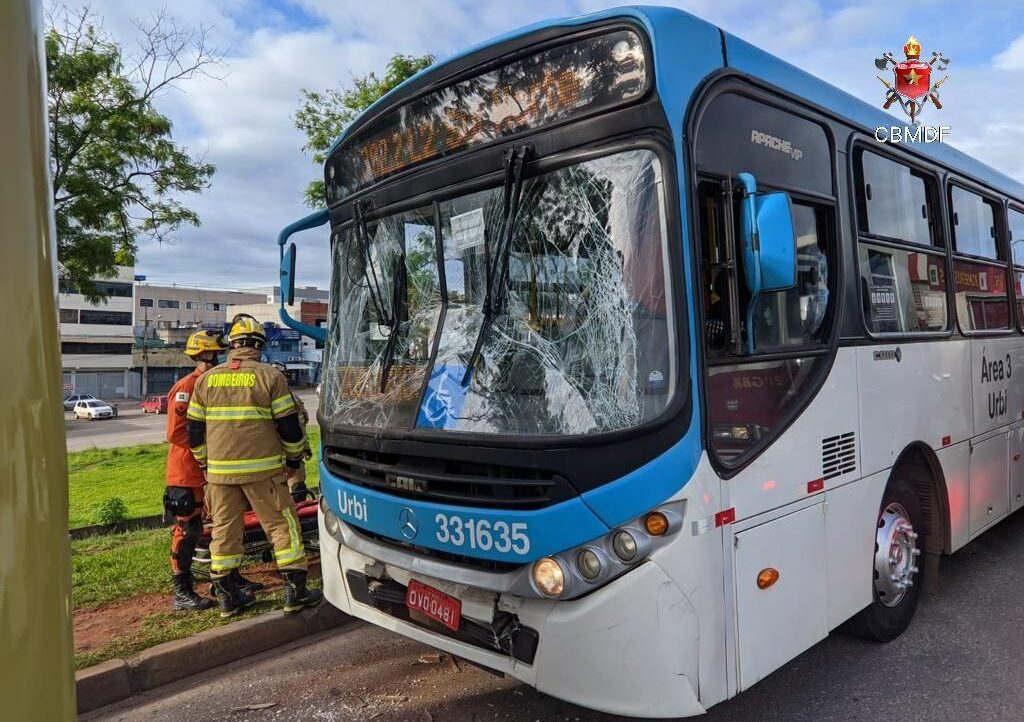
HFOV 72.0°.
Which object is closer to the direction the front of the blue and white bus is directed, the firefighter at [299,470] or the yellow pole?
the yellow pole

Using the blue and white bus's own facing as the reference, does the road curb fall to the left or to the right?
on its right

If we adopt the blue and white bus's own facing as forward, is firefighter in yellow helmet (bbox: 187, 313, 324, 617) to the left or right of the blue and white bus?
on its right

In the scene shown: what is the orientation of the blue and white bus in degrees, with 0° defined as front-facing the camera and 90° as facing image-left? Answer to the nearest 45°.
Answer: approximately 45°

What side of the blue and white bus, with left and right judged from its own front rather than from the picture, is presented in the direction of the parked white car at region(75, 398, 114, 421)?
right

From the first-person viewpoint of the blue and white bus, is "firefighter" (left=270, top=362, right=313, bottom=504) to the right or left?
on its right

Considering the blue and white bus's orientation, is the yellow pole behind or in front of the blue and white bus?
in front
